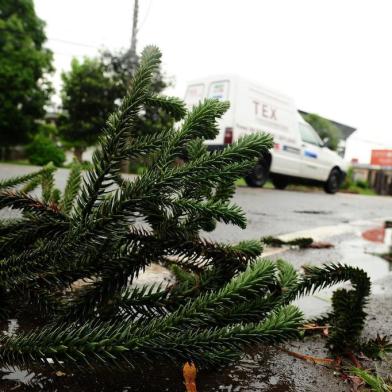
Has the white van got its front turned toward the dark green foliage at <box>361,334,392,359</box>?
no

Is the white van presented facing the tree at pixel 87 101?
no

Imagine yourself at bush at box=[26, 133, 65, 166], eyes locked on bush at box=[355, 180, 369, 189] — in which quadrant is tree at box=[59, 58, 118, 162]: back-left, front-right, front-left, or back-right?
front-left

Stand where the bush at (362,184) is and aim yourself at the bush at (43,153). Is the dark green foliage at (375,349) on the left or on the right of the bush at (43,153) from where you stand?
left

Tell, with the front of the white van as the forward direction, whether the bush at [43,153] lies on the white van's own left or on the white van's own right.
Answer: on the white van's own left

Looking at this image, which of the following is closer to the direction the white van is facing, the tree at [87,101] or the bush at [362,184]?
the bush

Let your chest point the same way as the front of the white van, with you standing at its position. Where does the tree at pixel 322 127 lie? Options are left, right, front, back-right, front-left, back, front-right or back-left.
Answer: front-left

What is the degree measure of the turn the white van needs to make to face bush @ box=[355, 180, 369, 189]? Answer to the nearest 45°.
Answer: approximately 45° to its left

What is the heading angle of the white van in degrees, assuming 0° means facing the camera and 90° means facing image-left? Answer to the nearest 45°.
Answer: approximately 225°
